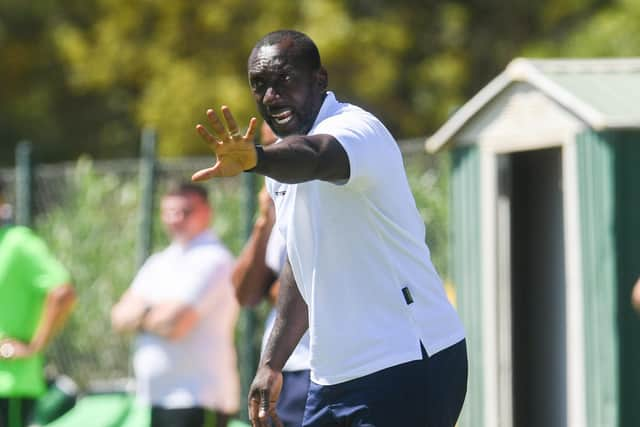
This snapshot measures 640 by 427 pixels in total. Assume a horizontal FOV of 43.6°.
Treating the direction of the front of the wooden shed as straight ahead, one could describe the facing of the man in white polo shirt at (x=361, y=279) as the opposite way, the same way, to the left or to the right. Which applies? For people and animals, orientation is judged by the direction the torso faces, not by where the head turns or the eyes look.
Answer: the same way

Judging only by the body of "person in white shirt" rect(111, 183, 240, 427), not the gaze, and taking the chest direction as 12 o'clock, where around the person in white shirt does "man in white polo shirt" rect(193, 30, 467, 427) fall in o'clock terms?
The man in white polo shirt is roughly at 10 o'clock from the person in white shirt.

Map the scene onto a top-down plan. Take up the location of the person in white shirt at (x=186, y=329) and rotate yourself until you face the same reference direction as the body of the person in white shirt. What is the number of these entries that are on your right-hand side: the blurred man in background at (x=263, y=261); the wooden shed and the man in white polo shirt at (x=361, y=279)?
0

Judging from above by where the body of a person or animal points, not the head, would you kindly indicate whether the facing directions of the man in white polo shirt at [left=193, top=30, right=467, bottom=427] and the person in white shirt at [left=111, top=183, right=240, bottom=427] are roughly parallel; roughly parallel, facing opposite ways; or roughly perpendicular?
roughly parallel

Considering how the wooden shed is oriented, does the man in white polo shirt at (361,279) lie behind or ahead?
ahead

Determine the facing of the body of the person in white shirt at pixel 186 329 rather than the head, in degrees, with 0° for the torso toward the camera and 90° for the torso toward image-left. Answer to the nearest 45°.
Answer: approximately 45°

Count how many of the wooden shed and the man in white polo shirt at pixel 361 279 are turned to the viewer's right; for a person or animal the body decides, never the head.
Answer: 0

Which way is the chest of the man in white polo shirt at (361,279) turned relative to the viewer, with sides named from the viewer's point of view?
facing the viewer and to the left of the viewer

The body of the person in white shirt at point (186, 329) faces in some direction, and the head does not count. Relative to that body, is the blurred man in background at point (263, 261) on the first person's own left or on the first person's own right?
on the first person's own left

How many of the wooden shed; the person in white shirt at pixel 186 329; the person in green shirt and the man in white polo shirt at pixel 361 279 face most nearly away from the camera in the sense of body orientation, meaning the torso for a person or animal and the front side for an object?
0

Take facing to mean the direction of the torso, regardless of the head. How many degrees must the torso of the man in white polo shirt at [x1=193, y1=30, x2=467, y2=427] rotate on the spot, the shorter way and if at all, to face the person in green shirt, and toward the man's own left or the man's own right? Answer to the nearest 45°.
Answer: approximately 90° to the man's own right
